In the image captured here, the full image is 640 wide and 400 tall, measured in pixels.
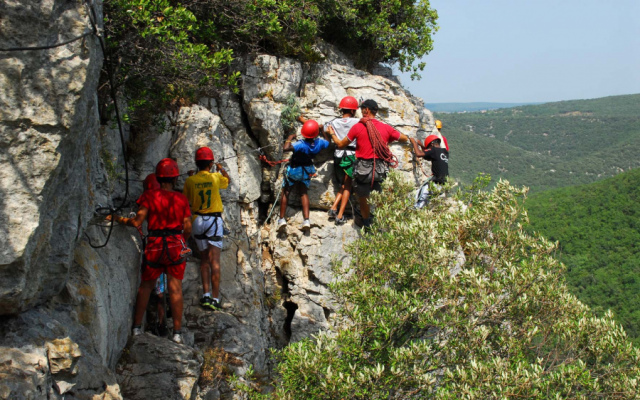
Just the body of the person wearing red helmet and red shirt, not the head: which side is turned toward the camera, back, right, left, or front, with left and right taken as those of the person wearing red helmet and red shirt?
back

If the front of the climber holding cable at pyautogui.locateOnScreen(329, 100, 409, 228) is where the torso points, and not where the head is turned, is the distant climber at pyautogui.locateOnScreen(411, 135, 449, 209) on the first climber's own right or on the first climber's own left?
on the first climber's own right

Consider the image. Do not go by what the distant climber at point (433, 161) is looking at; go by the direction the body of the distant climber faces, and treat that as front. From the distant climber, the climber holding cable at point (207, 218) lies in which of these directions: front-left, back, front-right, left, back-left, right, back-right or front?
left

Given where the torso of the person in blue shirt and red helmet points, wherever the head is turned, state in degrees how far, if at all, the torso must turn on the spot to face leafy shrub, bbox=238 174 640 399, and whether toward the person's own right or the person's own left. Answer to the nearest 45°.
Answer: approximately 135° to the person's own right

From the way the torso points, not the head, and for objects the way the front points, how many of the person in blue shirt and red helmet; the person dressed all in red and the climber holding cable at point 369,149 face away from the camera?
3

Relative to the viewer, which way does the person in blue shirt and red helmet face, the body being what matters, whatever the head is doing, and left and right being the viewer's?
facing away from the viewer

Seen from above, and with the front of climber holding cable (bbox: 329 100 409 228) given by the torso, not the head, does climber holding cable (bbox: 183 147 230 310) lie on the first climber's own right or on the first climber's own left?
on the first climber's own left

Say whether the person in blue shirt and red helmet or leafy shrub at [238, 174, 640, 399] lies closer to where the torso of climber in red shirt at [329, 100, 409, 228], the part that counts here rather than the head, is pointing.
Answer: the person in blue shirt and red helmet

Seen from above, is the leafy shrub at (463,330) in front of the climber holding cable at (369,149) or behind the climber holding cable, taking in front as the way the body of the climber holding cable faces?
behind

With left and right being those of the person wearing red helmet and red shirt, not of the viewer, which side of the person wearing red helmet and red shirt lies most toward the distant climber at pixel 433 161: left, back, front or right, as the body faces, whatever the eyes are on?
right

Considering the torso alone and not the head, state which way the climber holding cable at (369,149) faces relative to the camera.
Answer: away from the camera

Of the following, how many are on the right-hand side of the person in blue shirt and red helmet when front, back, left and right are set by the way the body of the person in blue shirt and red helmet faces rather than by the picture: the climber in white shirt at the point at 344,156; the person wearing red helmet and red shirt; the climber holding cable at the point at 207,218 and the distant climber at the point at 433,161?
2
